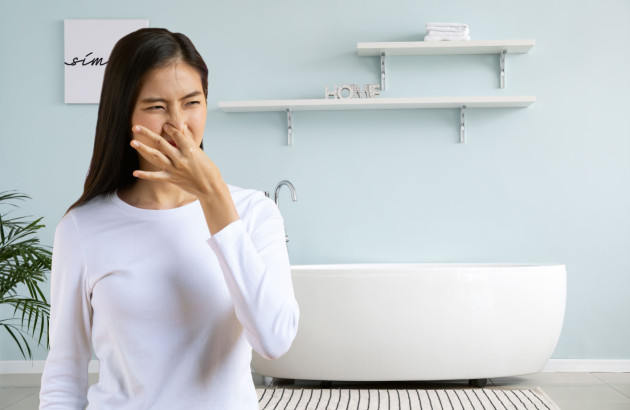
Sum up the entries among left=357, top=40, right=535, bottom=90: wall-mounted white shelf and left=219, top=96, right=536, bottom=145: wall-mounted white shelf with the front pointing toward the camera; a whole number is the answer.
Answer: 2

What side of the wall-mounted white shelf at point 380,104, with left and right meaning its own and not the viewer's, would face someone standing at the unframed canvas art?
right

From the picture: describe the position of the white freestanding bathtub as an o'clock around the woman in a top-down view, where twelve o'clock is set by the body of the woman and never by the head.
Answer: The white freestanding bathtub is roughly at 7 o'clock from the woman.

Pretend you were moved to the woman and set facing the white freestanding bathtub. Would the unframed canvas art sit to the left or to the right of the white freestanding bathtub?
left

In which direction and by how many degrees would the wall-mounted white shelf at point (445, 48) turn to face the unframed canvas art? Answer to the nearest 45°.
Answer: approximately 90° to its right

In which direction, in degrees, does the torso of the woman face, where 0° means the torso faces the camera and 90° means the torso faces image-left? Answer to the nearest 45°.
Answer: approximately 0°
